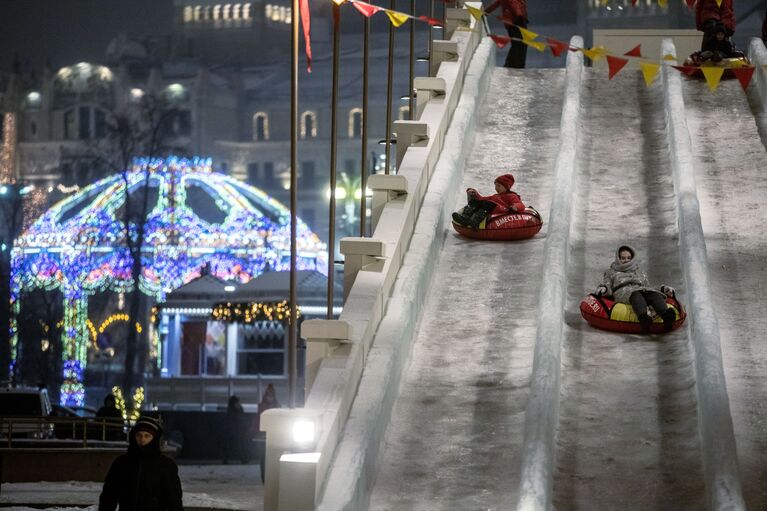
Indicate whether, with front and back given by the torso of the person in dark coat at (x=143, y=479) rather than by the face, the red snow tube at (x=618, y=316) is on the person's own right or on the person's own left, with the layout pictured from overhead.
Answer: on the person's own left

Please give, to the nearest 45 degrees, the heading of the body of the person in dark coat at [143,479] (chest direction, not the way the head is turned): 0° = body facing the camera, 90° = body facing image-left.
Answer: approximately 0°

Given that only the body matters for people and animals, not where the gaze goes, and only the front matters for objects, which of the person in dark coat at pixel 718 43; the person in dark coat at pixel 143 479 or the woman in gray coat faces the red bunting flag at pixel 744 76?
the person in dark coat at pixel 718 43

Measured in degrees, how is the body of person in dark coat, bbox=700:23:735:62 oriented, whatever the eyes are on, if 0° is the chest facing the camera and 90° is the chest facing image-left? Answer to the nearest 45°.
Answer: approximately 0°

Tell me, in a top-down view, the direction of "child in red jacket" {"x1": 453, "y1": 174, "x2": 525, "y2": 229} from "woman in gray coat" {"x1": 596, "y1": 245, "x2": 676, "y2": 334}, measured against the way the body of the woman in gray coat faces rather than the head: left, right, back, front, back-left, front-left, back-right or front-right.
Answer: back

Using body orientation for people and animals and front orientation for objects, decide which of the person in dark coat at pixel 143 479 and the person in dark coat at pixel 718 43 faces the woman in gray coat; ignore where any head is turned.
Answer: the person in dark coat at pixel 718 43

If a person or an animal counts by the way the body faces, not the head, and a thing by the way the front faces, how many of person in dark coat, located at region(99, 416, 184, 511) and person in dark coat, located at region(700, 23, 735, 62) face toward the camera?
2

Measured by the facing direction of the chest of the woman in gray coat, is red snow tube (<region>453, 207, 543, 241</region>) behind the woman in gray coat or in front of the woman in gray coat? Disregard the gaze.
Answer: behind
